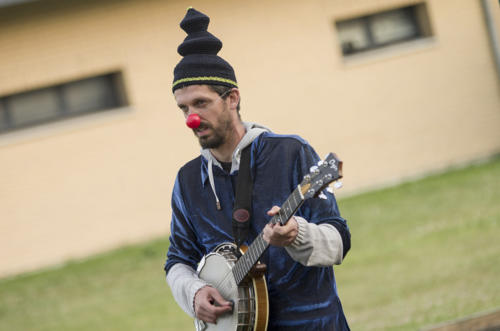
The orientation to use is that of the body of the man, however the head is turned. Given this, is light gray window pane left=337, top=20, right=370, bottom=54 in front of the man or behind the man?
behind

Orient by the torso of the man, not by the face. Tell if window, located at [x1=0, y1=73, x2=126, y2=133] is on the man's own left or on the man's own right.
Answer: on the man's own right

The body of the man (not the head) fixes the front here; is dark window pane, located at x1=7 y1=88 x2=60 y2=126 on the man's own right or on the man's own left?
on the man's own right

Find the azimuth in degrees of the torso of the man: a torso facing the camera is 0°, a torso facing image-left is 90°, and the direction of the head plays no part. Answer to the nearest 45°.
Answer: approximately 45°
